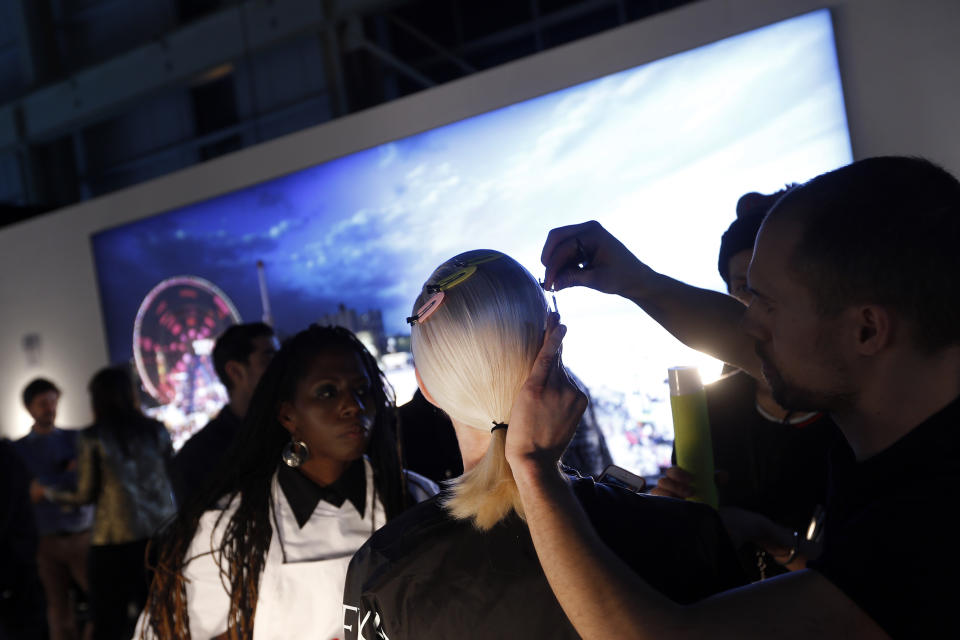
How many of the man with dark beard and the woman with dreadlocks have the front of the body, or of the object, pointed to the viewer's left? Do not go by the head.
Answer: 1

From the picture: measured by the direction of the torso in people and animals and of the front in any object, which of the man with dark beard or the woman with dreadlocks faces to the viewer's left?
the man with dark beard

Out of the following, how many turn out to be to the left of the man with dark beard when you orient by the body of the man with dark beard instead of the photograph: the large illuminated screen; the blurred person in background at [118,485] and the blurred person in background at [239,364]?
0

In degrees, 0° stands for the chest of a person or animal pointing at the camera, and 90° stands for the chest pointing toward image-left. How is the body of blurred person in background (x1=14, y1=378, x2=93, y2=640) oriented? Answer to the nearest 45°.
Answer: approximately 315°

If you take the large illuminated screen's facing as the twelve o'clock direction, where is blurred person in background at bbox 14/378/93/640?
The blurred person in background is roughly at 2 o'clock from the large illuminated screen.

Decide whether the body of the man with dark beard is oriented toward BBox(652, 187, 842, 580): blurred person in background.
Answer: no

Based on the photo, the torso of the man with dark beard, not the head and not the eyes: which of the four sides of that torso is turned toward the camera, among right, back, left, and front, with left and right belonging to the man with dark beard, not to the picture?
left

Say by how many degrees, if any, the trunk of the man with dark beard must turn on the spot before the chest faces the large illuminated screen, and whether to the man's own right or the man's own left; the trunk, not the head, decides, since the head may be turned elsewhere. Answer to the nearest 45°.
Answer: approximately 90° to the man's own right

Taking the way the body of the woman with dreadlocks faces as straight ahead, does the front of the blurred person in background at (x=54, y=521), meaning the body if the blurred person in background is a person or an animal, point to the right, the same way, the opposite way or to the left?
the same way

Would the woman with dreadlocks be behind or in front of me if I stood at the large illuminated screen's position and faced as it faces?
in front

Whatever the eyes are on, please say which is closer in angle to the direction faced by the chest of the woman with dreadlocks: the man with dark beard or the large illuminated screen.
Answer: the man with dark beard

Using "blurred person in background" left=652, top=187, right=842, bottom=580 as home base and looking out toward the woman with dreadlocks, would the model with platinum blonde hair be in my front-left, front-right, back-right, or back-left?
front-left

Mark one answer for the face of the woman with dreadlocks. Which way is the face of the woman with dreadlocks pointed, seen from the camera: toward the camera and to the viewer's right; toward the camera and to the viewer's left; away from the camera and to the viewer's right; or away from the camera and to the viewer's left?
toward the camera and to the viewer's right
